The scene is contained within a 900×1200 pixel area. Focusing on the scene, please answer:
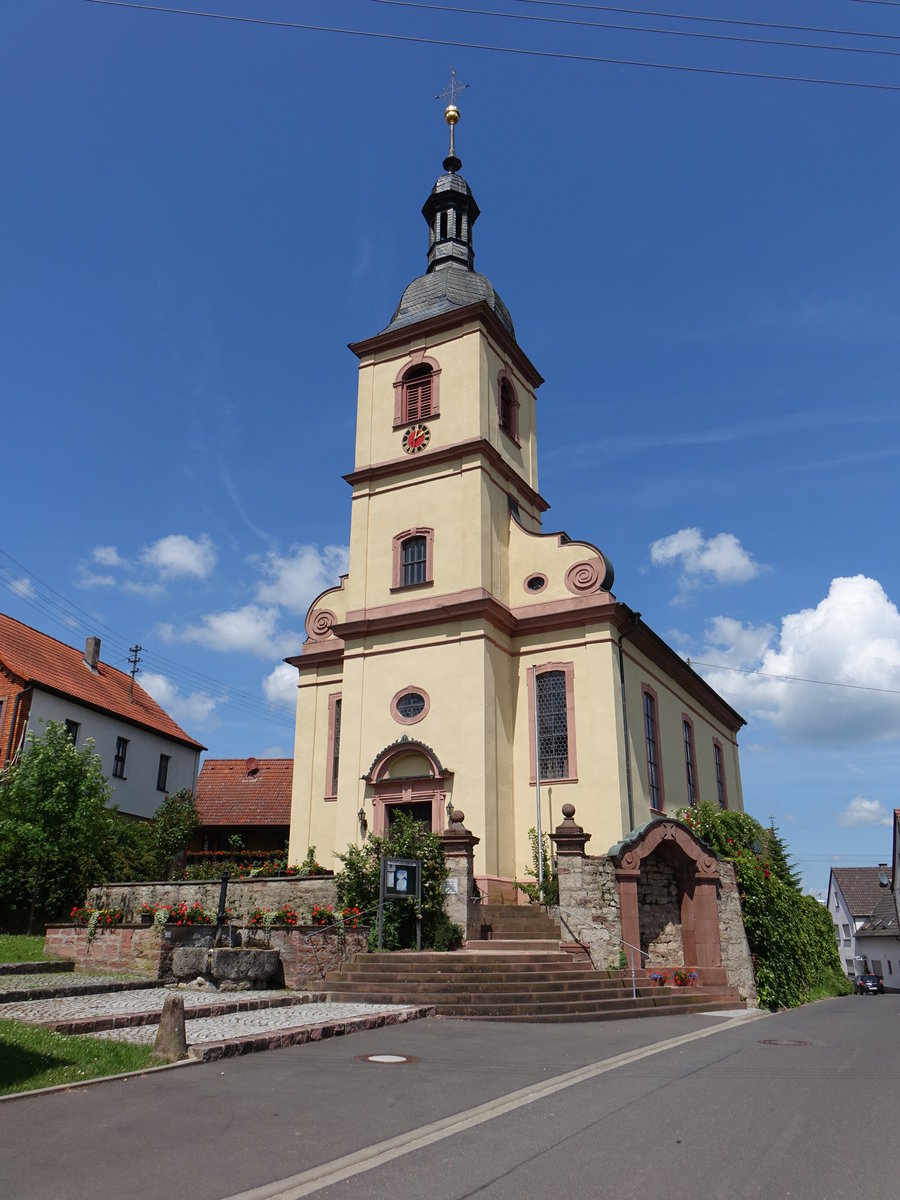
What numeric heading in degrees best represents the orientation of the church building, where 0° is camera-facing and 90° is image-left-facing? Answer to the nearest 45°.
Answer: approximately 45°

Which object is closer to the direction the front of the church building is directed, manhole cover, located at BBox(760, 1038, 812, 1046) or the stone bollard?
the stone bollard

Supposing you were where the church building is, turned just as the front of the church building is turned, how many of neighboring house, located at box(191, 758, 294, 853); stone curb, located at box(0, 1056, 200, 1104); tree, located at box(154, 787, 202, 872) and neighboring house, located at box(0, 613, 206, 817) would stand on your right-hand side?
3

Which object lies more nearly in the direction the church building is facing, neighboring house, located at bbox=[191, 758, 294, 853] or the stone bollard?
the stone bollard

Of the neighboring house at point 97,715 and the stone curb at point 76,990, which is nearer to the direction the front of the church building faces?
the stone curb

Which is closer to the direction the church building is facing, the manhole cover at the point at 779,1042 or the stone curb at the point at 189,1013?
the stone curb

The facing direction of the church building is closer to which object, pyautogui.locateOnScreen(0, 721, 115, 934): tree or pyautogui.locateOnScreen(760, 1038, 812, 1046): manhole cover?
the tree

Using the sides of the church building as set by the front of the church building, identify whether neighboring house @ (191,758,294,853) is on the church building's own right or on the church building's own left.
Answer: on the church building's own right

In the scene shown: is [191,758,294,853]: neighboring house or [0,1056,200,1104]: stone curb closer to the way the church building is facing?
the stone curb

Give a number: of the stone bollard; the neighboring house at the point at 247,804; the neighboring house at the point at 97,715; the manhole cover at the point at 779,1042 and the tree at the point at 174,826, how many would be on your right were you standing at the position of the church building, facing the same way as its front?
3
